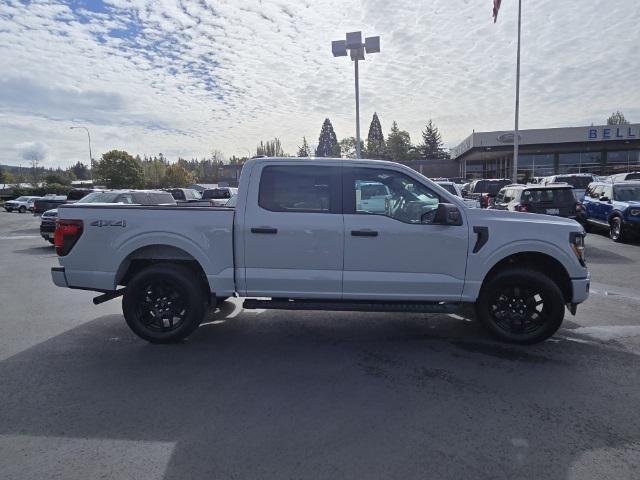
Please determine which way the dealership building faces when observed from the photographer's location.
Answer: facing the viewer

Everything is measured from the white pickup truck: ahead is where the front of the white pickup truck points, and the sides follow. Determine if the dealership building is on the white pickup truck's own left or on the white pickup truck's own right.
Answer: on the white pickup truck's own left

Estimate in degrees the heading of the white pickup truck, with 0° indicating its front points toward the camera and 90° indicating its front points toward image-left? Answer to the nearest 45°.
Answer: approximately 270°

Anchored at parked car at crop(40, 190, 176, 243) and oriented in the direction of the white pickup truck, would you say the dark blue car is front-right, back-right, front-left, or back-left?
front-left

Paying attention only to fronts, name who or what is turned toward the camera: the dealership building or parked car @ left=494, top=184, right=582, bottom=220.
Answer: the dealership building

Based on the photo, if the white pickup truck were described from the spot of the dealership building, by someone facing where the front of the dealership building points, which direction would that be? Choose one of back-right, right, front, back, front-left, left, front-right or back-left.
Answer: front

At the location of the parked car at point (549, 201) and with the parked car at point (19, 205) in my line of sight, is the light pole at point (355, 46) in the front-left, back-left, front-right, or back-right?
front-right

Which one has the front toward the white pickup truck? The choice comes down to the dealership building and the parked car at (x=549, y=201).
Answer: the dealership building

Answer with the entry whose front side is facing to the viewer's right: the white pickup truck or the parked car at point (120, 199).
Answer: the white pickup truck

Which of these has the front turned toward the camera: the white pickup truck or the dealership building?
the dealership building

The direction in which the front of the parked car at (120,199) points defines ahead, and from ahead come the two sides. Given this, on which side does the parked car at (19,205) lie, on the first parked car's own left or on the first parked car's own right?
on the first parked car's own right

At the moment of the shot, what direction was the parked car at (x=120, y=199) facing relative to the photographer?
facing the viewer and to the left of the viewer

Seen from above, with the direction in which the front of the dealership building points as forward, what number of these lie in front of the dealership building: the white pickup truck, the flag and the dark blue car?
3

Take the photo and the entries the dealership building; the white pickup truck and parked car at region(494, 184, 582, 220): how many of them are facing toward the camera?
1

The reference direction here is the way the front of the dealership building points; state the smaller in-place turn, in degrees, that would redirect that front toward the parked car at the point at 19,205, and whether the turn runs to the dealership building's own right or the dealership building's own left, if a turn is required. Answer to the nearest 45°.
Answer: approximately 45° to the dealership building's own right

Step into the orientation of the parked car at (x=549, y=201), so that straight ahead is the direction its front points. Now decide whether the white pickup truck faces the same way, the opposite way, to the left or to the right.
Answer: to the right
